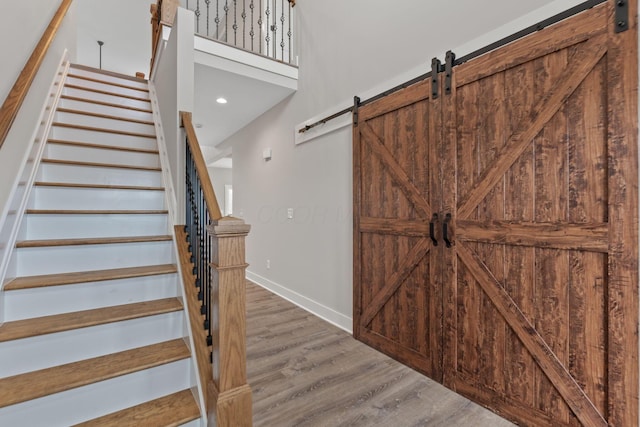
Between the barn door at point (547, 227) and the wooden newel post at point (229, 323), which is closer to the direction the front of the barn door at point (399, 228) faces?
the wooden newel post

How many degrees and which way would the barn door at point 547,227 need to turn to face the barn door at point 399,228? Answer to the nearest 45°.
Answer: approximately 45° to its right

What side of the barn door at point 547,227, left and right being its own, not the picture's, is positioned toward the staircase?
front

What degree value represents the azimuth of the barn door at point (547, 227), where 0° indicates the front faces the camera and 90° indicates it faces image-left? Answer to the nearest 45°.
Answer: approximately 45°

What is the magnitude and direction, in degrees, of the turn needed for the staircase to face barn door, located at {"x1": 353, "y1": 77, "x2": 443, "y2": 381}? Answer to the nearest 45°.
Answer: approximately 90° to its left

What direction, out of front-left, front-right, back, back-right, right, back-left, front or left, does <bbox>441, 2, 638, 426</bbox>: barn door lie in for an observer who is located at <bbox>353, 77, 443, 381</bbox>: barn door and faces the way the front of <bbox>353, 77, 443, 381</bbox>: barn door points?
left

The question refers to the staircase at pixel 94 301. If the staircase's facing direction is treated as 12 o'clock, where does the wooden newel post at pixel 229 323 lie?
The wooden newel post is roughly at 11 o'clock from the staircase.

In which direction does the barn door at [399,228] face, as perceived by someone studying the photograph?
facing the viewer and to the left of the viewer

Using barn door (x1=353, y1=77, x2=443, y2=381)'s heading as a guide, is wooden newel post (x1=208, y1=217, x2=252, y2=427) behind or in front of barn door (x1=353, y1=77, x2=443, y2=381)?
in front

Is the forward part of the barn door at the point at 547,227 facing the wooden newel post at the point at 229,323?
yes

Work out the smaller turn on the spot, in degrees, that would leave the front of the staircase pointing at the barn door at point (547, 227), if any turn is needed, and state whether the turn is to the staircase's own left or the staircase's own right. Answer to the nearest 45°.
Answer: approximately 45° to the staircase's own left

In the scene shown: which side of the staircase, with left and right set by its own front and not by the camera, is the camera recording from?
front

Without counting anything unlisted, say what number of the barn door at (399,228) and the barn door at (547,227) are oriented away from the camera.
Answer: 0

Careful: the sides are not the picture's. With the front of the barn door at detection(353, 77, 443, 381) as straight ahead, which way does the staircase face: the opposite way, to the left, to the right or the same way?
to the left

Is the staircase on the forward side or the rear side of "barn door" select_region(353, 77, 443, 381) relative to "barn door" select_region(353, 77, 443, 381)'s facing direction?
on the forward side
